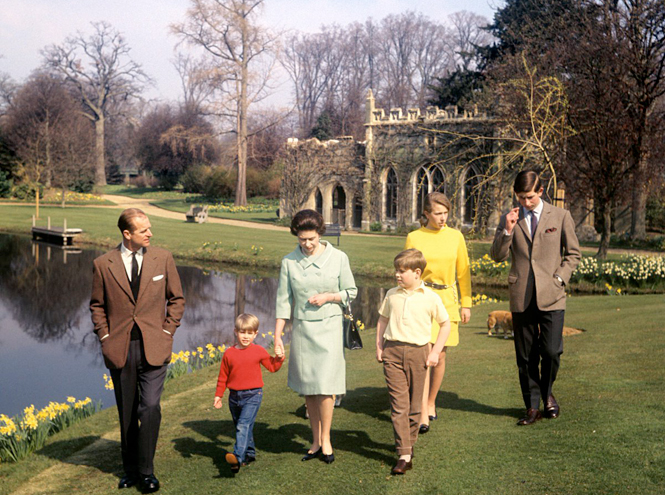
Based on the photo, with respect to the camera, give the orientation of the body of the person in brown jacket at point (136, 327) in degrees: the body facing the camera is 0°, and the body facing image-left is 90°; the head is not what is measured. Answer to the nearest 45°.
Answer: approximately 0°

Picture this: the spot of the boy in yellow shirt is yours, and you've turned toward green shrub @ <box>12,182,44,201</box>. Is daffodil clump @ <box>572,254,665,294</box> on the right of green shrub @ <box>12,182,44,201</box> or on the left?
right

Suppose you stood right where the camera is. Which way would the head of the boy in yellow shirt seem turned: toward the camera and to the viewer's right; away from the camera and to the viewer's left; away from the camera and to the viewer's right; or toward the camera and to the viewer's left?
toward the camera and to the viewer's left

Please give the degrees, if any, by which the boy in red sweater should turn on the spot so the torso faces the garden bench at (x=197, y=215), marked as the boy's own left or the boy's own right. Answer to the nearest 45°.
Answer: approximately 180°

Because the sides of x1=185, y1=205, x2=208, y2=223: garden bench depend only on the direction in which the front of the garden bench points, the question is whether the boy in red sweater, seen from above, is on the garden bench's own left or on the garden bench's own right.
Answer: on the garden bench's own left

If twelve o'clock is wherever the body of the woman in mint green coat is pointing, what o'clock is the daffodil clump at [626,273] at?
The daffodil clump is roughly at 7 o'clock from the woman in mint green coat.

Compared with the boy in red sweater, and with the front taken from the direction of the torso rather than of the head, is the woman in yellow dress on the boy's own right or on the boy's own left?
on the boy's own left

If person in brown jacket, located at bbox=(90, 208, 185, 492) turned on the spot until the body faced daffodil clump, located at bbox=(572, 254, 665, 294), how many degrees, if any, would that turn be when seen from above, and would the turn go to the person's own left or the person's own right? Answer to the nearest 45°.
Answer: approximately 135° to the person's own left

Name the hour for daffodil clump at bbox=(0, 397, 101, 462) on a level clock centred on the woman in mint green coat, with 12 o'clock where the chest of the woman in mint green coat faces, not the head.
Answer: The daffodil clump is roughly at 4 o'clock from the woman in mint green coat.

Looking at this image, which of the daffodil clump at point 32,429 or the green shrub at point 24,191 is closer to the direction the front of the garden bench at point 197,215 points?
the daffodil clump
